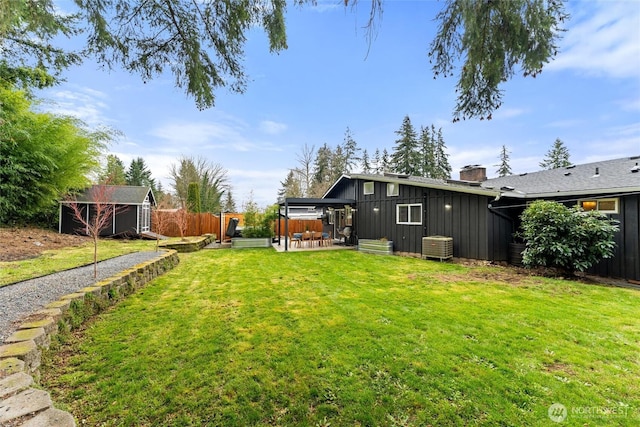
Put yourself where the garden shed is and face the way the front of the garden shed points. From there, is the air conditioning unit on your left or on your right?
on your right

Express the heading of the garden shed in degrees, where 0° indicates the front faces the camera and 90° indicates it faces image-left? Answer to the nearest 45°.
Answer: approximately 270°

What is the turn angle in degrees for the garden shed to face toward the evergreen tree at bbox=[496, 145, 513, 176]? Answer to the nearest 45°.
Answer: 0° — it already faces it

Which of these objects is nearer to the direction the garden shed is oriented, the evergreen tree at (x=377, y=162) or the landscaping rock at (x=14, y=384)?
the evergreen tree

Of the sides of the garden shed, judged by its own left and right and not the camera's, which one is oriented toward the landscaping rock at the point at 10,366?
right

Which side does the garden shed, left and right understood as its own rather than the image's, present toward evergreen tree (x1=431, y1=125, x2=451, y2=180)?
front

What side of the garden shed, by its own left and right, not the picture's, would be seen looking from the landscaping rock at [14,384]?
right

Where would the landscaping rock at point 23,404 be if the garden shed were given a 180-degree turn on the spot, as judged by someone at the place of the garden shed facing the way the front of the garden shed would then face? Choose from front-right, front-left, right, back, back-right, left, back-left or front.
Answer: left

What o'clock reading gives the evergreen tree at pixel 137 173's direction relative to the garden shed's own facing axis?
The evergreen tree is roughly at 9 o'clock from the garden shed.

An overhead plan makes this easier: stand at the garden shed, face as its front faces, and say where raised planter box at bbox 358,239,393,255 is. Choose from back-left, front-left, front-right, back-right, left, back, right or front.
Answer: front-right

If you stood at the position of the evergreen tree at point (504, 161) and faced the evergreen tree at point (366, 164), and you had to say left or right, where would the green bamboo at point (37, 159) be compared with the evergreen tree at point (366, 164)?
left

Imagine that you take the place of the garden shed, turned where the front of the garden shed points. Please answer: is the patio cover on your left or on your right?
on your right

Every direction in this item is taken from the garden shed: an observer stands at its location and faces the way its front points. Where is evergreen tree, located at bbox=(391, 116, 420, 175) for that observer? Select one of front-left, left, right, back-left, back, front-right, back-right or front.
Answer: front
